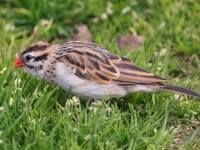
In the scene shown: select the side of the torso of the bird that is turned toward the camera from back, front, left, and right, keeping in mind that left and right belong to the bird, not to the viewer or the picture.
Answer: left
